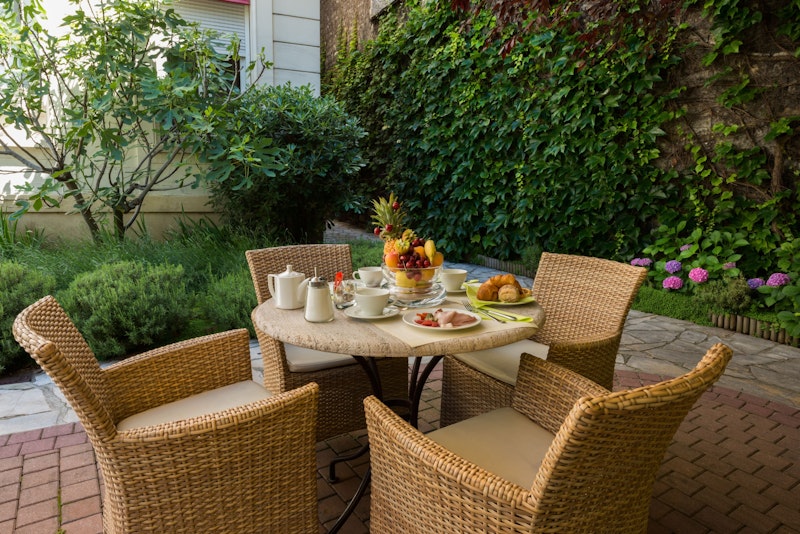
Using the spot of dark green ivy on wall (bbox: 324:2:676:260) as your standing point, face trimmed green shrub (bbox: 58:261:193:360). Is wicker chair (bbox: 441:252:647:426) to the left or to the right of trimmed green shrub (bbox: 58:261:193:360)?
left

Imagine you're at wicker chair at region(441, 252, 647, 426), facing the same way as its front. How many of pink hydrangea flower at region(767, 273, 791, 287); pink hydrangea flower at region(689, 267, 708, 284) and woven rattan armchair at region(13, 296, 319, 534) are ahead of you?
1

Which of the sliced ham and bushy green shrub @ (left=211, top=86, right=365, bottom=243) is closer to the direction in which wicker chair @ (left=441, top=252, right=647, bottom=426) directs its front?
the sliced ham

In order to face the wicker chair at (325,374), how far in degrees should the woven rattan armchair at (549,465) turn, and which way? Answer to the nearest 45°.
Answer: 0° — it already faces it

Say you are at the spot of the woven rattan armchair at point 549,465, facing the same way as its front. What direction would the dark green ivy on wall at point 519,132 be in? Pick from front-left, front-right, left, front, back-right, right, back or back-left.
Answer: front-right

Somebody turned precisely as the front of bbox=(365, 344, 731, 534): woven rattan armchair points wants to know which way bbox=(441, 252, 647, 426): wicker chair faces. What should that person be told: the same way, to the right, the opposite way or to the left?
to the left

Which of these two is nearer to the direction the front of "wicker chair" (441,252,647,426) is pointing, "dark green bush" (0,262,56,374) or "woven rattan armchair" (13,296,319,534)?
the woven rattan armchair

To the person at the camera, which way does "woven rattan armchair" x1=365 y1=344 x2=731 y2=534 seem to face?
facing away from the viewer and to the left of the viewer

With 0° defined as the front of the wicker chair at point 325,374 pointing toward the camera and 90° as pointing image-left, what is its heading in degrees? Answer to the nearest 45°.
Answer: approximately 315°

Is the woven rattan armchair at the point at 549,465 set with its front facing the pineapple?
yes

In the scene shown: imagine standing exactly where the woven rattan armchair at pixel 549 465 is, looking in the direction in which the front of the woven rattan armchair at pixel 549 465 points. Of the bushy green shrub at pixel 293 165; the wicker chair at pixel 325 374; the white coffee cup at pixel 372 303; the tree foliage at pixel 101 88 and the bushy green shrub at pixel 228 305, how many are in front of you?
5

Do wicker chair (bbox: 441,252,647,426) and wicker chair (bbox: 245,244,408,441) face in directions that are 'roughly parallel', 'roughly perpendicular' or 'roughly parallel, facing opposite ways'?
roughly perpendicular

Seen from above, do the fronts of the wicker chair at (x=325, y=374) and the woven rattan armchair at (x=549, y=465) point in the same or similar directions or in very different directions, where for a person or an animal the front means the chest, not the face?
very different directions

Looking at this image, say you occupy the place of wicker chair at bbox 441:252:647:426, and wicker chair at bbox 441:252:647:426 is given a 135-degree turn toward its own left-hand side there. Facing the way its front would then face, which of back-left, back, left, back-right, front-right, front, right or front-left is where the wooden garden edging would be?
front-left
